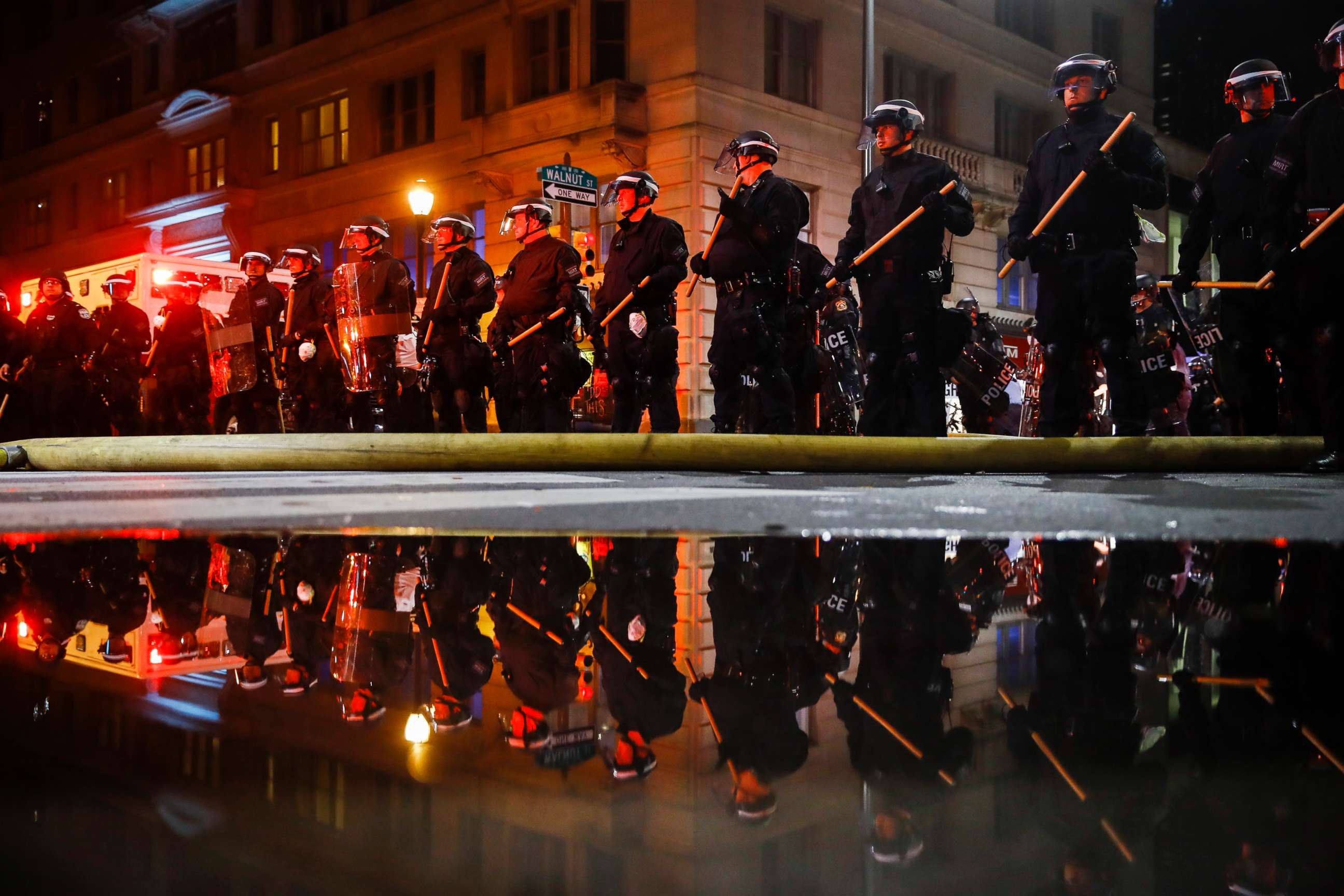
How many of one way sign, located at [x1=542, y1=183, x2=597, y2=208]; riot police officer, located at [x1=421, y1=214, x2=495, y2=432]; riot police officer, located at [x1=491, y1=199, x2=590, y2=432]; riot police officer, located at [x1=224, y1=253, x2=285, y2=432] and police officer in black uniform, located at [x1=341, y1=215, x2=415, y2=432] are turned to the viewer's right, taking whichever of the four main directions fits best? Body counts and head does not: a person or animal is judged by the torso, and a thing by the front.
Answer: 0

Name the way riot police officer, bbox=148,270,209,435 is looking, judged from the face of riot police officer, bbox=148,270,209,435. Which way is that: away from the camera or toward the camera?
toward the camera

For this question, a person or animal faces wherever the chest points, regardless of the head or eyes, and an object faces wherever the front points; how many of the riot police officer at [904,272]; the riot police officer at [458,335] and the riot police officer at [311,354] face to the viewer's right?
0

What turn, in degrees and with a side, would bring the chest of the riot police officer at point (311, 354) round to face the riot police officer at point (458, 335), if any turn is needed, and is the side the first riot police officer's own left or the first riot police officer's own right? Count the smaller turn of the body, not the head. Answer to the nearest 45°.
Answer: approximately 90° to the first riot police officer's own left

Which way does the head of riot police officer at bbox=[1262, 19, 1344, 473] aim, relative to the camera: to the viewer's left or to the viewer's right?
to the viewer's left

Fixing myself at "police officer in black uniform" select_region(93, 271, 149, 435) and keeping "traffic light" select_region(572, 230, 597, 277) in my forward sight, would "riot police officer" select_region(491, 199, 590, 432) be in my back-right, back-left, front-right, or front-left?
front-right

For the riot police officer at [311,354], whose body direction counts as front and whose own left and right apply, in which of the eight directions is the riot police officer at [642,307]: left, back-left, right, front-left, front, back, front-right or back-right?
left

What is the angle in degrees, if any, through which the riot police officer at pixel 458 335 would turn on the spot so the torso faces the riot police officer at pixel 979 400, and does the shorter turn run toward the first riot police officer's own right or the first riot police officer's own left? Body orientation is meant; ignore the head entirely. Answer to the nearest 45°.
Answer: approximately 135° to the first riot police officer's own left

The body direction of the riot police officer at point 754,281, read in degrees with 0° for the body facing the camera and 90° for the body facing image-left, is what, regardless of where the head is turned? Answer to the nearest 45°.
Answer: approximately 45°

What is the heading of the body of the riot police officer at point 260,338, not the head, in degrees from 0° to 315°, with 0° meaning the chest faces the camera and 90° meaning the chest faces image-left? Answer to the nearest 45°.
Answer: approximately 45°

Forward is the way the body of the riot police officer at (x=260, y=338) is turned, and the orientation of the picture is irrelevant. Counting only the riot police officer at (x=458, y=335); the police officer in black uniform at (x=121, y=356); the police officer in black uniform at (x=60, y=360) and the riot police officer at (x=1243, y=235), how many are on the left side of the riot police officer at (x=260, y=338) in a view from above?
2

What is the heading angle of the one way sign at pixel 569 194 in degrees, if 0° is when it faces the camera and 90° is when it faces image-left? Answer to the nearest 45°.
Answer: approximately 0°

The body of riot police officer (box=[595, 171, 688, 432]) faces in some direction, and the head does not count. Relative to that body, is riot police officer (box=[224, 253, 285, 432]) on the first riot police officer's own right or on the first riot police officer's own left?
on the first riot police officer's own right

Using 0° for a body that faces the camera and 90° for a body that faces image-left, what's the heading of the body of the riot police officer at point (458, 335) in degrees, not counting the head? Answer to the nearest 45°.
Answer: approximately 45°

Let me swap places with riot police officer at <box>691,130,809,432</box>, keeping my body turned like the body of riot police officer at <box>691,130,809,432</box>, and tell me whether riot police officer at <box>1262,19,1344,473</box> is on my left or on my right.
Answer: on my left

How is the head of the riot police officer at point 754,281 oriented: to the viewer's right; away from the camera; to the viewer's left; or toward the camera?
to the viewer's left

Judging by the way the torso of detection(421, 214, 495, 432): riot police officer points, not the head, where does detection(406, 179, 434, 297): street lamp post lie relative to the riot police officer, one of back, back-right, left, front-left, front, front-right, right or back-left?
back-right

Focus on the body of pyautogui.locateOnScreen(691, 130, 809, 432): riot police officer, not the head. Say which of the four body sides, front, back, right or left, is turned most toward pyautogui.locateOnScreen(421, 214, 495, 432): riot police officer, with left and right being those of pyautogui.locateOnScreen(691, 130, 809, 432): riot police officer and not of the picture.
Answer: right

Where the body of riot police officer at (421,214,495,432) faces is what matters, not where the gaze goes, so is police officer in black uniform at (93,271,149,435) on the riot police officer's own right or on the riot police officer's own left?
on the riot police officer's own right
